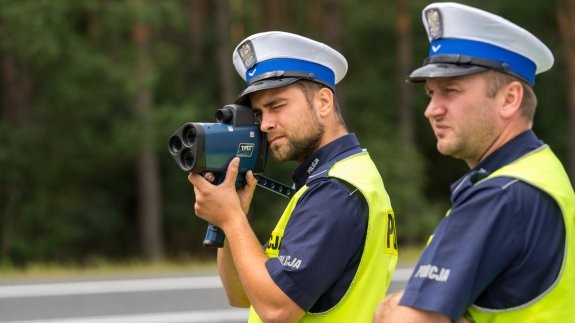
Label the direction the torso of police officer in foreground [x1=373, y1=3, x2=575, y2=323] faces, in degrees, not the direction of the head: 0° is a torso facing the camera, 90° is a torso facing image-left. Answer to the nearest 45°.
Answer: approximately 90°

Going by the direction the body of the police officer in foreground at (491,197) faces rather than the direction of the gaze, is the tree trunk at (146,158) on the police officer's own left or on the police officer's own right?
on the police officer's own right

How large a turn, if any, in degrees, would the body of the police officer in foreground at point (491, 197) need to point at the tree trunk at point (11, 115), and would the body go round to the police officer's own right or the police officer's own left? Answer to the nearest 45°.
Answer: approximately 45° to the police officer's own right

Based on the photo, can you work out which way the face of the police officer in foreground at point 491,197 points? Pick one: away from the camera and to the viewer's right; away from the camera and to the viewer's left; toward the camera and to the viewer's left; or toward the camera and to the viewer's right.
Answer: toward the camera and to the viewer's left

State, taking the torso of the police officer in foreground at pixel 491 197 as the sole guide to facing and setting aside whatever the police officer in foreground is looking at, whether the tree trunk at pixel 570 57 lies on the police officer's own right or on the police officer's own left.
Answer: on the police officer's own right

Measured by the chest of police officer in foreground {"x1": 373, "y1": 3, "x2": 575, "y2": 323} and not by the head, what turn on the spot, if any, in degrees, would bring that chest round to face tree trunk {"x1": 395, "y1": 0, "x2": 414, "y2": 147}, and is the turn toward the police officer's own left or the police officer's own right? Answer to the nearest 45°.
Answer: approximately 90° to the police officer's own right

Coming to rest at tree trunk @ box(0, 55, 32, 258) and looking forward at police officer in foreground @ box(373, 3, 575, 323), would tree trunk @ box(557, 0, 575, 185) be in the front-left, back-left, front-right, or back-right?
front-left
